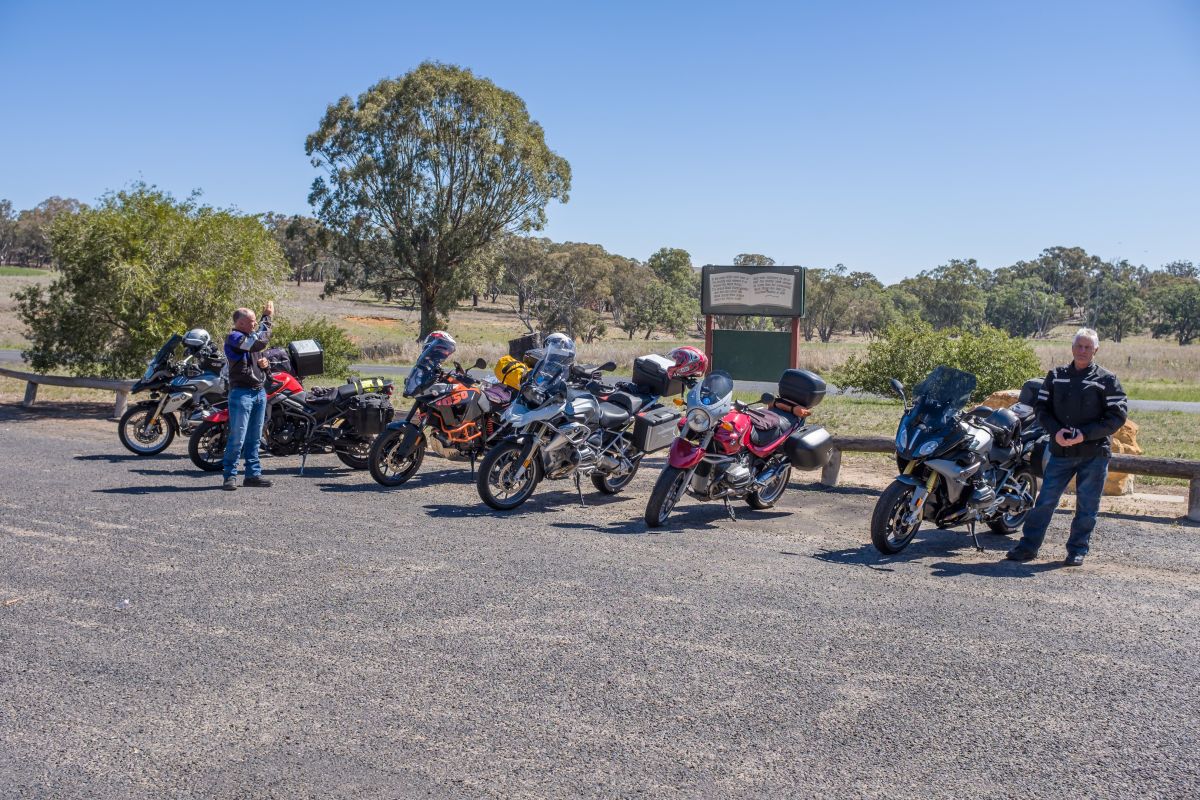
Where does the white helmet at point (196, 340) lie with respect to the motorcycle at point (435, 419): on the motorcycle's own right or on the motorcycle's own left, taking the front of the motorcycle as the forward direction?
on the motorcycle's own right

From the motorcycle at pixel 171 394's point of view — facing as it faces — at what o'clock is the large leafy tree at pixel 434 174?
The large leafy tree is roughly at 5 o'clock from the motorcycle.

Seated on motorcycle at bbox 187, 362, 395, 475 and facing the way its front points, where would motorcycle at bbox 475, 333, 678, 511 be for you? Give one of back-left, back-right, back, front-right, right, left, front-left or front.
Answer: back-left

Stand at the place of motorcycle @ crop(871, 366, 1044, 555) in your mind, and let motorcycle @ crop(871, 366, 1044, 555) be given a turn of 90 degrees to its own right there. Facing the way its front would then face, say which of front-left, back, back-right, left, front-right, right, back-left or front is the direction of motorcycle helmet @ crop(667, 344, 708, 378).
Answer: front

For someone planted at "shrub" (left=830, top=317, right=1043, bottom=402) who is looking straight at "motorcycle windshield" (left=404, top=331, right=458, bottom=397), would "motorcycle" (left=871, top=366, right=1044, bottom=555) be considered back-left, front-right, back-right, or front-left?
front-left

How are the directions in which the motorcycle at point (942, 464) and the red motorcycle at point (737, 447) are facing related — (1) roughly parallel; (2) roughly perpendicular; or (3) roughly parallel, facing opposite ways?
roughly parallel

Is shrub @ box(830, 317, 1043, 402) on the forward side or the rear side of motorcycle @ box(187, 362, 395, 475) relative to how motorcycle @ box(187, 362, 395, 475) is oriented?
on the rear side

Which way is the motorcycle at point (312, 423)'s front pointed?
to the viewer's left

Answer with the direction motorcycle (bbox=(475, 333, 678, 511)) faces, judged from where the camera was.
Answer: facing the viewer and to the left of the viewer

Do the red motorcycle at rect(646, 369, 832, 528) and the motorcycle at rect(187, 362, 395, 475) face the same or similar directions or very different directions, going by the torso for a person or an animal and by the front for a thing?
same or similar directions

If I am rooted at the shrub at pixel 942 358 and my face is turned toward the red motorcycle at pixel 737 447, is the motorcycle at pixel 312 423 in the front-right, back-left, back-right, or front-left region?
front-right

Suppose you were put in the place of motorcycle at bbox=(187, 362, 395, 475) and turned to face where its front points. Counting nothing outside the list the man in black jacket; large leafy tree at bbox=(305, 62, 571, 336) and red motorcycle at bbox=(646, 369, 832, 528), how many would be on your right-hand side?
1

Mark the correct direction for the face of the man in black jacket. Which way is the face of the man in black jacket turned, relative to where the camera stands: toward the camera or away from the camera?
toward the camera

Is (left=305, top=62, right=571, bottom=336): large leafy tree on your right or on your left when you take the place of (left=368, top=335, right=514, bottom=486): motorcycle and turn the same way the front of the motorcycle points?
on your right
